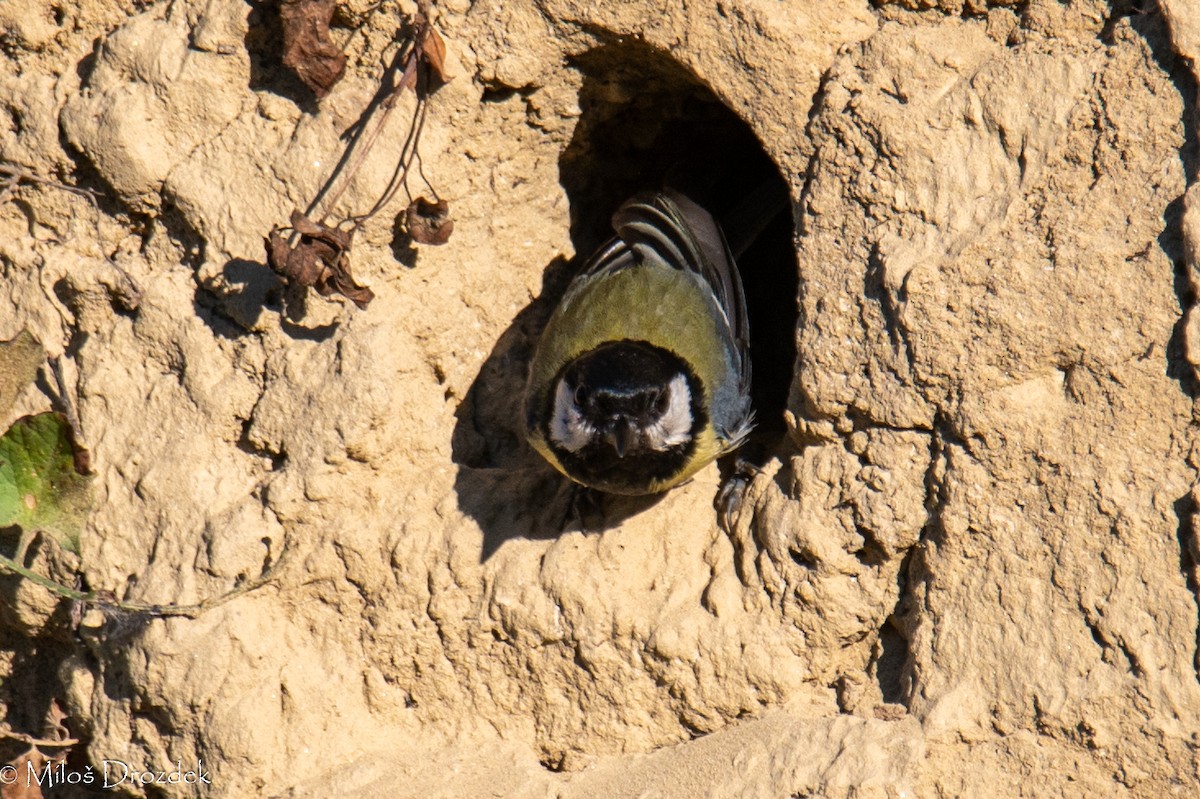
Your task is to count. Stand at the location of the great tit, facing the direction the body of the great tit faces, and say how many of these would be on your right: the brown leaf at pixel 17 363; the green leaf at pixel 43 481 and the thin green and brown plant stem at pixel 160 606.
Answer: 3

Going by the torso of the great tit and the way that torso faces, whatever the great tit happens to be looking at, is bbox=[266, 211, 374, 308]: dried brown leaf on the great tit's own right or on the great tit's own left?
on the great tit's own right

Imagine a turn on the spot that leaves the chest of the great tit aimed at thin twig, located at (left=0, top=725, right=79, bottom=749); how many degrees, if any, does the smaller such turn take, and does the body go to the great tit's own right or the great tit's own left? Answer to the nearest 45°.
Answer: approximately 90° to the great tit's own right

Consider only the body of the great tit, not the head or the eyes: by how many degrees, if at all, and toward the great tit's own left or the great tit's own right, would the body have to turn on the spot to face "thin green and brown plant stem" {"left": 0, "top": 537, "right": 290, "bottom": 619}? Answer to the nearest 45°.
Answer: approximately 90° to the great tit's own right

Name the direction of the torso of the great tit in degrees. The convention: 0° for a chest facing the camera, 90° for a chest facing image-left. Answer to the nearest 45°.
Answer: approximately 0°

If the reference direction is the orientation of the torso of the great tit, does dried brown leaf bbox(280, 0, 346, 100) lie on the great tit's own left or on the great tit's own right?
on the great tit's own right

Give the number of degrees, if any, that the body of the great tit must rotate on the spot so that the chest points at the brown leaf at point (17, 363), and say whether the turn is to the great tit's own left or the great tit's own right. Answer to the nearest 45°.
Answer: approximately 90° to the great tit's own right
